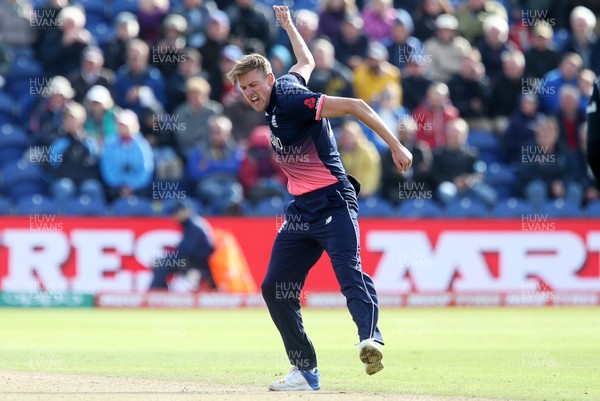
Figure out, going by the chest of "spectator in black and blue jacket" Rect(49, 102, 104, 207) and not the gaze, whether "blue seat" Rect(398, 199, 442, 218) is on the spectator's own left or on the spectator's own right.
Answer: on the spectator's own left

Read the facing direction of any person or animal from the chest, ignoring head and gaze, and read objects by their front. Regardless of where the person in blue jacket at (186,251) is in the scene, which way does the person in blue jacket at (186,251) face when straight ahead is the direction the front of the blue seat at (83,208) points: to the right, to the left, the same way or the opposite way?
to the right

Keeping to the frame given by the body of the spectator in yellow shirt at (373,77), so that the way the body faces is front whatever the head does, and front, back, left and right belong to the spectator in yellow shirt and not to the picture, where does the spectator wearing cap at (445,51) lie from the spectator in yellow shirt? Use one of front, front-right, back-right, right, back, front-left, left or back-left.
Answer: back-left

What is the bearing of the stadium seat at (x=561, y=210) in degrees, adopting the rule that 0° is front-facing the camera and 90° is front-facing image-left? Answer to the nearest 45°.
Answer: approximately 0°

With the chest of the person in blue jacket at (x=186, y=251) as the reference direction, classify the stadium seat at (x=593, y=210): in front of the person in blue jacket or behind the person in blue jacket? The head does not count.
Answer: behind

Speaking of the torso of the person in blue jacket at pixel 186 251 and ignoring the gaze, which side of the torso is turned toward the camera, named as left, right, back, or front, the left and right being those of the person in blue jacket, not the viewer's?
left

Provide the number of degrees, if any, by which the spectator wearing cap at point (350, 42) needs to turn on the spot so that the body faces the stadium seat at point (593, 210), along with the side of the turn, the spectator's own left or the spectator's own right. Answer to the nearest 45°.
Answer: approximately 45° to the spectator's own left

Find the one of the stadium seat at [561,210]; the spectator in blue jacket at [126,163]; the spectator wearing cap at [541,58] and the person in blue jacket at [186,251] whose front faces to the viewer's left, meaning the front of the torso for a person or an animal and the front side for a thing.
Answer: the person in blue jacket at [186,251]
